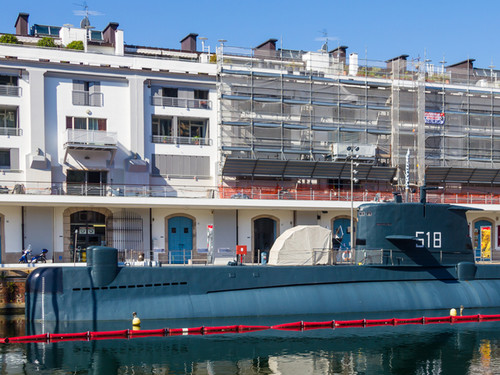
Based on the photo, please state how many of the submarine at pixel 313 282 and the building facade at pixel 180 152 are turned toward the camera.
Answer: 1

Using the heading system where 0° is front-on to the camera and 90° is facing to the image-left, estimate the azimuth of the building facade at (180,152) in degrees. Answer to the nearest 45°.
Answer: approximately 0°

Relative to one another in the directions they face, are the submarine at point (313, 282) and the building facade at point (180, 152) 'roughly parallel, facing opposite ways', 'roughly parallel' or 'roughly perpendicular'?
roughly perpendicular

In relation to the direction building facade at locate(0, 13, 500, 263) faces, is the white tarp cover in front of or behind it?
in front
